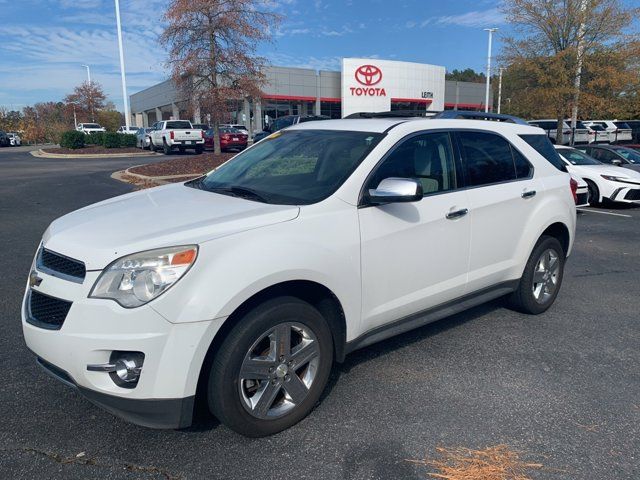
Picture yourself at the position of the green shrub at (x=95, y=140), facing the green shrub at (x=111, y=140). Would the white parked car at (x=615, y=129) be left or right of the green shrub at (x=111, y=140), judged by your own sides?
left

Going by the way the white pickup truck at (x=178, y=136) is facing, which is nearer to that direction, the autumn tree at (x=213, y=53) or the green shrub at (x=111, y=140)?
the green shrub

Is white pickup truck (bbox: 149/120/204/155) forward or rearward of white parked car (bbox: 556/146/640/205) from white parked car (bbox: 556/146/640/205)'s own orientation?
rearward

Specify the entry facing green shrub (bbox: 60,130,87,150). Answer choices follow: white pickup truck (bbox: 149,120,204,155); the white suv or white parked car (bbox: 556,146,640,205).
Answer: the white pickup truck

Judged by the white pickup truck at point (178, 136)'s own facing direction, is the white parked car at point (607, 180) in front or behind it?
behind

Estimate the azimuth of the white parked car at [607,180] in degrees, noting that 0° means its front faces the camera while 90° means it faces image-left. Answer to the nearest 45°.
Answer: approximately 315°

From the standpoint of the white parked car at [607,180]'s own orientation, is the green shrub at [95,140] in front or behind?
behind
